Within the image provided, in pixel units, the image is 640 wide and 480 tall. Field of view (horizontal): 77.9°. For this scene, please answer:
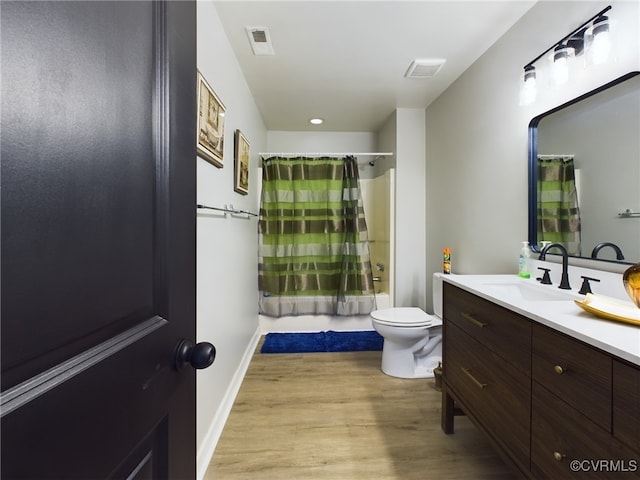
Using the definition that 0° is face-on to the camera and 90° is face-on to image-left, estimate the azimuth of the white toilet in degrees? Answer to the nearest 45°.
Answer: approximately 90°

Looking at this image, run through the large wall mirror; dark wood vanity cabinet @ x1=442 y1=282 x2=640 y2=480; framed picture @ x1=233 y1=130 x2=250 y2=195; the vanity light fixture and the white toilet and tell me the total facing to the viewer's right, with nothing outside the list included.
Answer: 1

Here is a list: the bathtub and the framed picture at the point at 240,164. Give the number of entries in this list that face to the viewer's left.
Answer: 0

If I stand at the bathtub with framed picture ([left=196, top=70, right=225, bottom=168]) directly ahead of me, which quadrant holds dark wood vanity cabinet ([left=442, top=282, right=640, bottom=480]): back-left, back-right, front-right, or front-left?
front-left

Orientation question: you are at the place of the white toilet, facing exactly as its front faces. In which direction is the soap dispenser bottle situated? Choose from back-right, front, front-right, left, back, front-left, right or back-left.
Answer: back-left

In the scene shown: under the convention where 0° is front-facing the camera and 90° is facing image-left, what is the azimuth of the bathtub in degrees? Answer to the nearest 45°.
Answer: approximately 0°

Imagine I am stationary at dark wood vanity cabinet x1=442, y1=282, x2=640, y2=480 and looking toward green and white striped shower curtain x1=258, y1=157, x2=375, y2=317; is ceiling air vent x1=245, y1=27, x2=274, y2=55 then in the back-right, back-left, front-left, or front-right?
front-left

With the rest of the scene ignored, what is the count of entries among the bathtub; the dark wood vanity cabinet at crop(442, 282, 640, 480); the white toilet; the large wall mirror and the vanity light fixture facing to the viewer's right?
0

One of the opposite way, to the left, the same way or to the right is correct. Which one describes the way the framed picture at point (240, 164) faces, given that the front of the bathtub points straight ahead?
to the left

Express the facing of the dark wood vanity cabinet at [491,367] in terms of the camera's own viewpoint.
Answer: facing the viewer and to the left of the viewer

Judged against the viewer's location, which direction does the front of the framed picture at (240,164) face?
facing to the right of the viewer

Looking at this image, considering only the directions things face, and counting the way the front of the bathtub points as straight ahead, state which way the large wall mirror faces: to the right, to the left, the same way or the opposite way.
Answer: to the right

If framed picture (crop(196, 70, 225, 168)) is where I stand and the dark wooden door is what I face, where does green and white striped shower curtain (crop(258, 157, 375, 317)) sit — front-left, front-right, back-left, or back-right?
back-left

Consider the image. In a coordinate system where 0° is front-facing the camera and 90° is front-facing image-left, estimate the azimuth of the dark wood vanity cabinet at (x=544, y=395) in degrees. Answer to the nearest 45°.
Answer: approximately 45°

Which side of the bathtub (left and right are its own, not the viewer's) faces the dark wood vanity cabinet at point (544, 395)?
front

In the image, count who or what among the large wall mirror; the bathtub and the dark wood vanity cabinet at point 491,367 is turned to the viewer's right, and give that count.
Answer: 0

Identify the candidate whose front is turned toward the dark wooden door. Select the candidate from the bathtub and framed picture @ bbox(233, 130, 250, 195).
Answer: the bathtub
